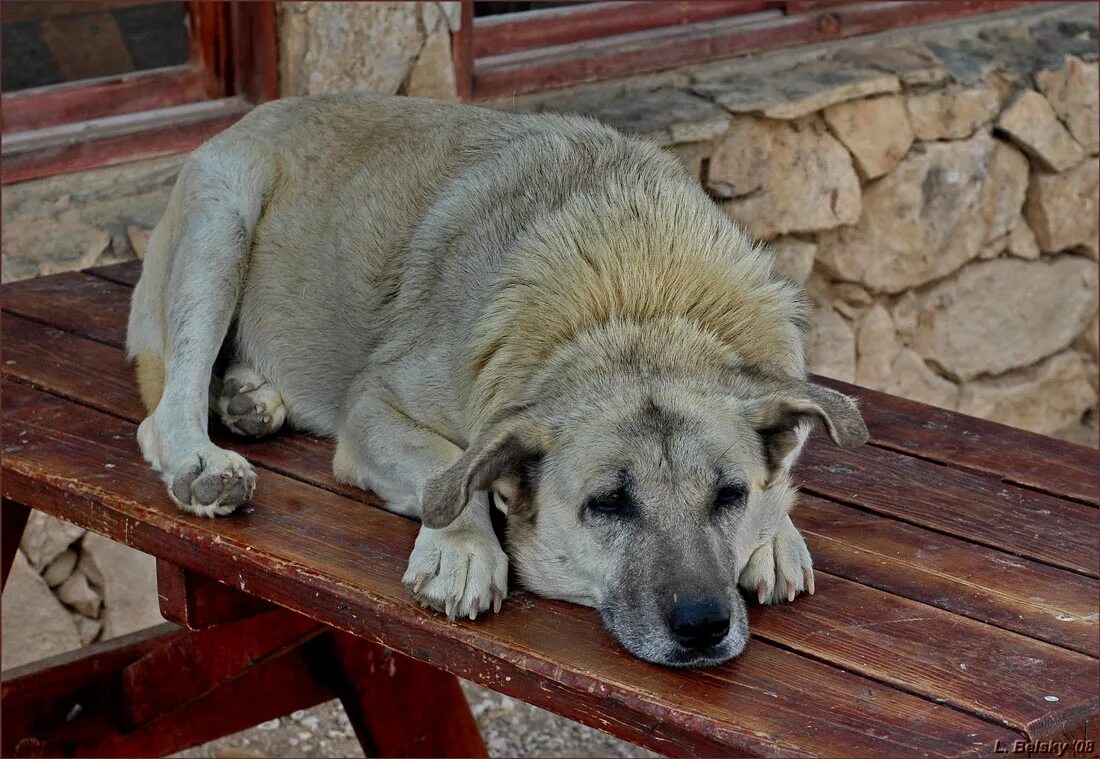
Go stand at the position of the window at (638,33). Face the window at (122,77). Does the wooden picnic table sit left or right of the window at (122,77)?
left

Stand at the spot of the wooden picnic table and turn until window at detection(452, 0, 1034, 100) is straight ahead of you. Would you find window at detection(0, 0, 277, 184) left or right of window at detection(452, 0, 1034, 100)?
left

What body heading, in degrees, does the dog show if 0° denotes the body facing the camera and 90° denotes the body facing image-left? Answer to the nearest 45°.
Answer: approximately 315°

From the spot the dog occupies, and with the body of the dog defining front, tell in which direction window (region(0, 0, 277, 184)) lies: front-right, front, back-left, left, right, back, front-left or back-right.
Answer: back

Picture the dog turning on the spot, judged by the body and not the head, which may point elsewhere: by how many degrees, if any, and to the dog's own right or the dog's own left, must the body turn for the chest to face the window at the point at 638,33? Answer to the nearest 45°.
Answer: approximately 135° to the dog's own left
